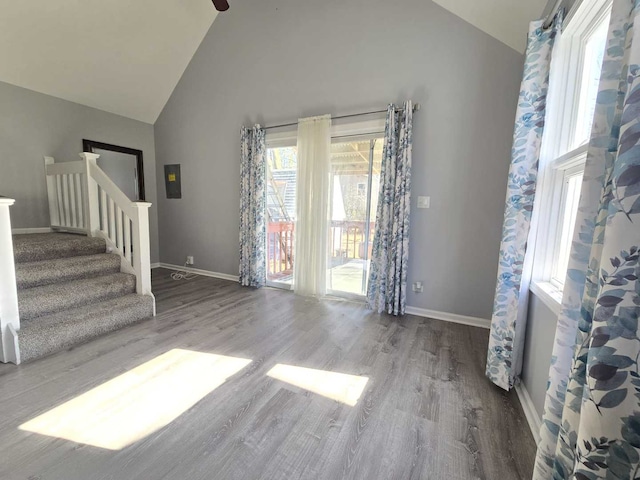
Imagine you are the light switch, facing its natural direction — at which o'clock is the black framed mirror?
The black framed mirror is roughly at 3 o'clock from the light switch.

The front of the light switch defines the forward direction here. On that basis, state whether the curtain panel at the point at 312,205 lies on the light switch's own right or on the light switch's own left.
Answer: on the light switch's own right

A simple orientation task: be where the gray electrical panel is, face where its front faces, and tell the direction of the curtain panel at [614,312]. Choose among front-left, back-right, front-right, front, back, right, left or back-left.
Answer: front-left

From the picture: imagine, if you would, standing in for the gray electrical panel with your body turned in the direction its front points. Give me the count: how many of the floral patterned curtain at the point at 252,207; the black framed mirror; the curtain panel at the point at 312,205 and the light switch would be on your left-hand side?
3

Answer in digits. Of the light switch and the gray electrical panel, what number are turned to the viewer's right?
0

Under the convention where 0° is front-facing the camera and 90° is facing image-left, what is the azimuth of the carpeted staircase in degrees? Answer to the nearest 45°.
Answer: approximately 315°

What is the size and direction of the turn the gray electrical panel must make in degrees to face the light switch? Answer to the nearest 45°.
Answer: approximately 90° to its left

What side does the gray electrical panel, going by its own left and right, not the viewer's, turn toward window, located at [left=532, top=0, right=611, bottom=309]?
left

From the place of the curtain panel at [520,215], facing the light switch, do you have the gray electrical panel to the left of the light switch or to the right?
left
